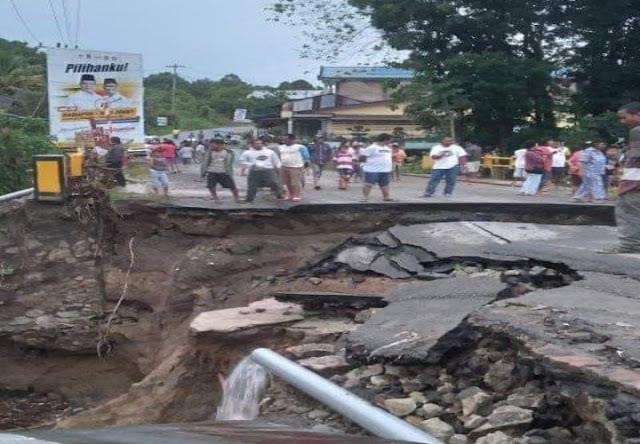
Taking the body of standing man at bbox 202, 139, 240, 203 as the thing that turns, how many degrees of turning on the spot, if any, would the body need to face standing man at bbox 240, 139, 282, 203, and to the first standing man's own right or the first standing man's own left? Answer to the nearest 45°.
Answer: approximately 45° to the first standing man's own left

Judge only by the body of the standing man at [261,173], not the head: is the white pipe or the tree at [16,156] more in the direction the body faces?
the white pipe

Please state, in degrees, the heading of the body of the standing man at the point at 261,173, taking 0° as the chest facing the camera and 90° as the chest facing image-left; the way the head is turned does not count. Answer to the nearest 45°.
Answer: approximately 0°

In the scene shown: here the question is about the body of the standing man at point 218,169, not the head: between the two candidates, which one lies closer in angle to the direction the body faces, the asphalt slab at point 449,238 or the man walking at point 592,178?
the asphalt slab

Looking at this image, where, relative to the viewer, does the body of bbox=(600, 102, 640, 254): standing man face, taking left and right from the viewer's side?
facing to the left of the viewer

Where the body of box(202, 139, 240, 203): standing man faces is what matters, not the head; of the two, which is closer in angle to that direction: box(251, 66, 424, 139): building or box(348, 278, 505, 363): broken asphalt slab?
the broken asphalt slab

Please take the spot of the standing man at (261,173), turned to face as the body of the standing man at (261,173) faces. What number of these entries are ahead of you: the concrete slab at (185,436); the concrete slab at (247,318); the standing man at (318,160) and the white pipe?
3

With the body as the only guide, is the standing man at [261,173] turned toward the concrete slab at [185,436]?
yes

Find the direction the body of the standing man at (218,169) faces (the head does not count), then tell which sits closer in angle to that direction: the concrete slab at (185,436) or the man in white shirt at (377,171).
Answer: the concrete slab

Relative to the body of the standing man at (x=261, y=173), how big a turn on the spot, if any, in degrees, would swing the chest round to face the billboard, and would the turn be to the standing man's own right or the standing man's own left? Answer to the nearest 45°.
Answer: approximately 135° to the standing man's own right

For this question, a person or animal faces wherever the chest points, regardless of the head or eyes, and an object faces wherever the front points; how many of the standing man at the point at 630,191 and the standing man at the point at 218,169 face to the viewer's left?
1
